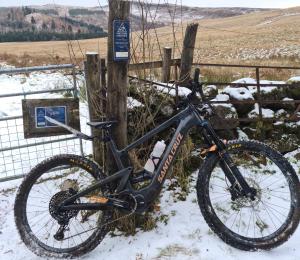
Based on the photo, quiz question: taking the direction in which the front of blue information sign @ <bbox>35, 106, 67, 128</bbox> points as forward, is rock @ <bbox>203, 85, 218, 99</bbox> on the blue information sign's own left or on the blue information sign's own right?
on the blue information sign's own left

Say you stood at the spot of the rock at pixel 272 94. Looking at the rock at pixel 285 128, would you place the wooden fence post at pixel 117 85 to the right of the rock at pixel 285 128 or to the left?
right

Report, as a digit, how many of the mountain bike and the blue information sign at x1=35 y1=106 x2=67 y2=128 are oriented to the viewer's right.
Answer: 1

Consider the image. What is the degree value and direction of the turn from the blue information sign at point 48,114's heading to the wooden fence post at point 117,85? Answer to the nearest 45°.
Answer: approximately 45° to its left

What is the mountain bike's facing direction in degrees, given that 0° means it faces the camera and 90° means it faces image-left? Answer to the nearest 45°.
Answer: approximately 270°

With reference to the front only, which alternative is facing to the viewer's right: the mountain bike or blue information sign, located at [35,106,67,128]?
the mountain bike

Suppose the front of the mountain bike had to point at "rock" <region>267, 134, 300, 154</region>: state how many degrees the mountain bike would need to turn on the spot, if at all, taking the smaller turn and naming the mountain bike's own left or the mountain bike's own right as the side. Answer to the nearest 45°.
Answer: approximately 45° to the mountain bike's own left

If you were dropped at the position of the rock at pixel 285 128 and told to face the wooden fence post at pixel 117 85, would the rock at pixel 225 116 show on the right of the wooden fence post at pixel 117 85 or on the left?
right

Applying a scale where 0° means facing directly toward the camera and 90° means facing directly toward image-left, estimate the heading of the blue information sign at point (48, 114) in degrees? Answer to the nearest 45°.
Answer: approximately 0°

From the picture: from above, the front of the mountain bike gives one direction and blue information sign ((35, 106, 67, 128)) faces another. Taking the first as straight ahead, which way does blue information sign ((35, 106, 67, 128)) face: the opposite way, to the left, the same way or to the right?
to the right

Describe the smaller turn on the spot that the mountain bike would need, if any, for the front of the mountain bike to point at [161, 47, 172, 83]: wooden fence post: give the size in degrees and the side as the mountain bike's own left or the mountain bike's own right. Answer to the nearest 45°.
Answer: approximately 90° to the mountain bike's own left
